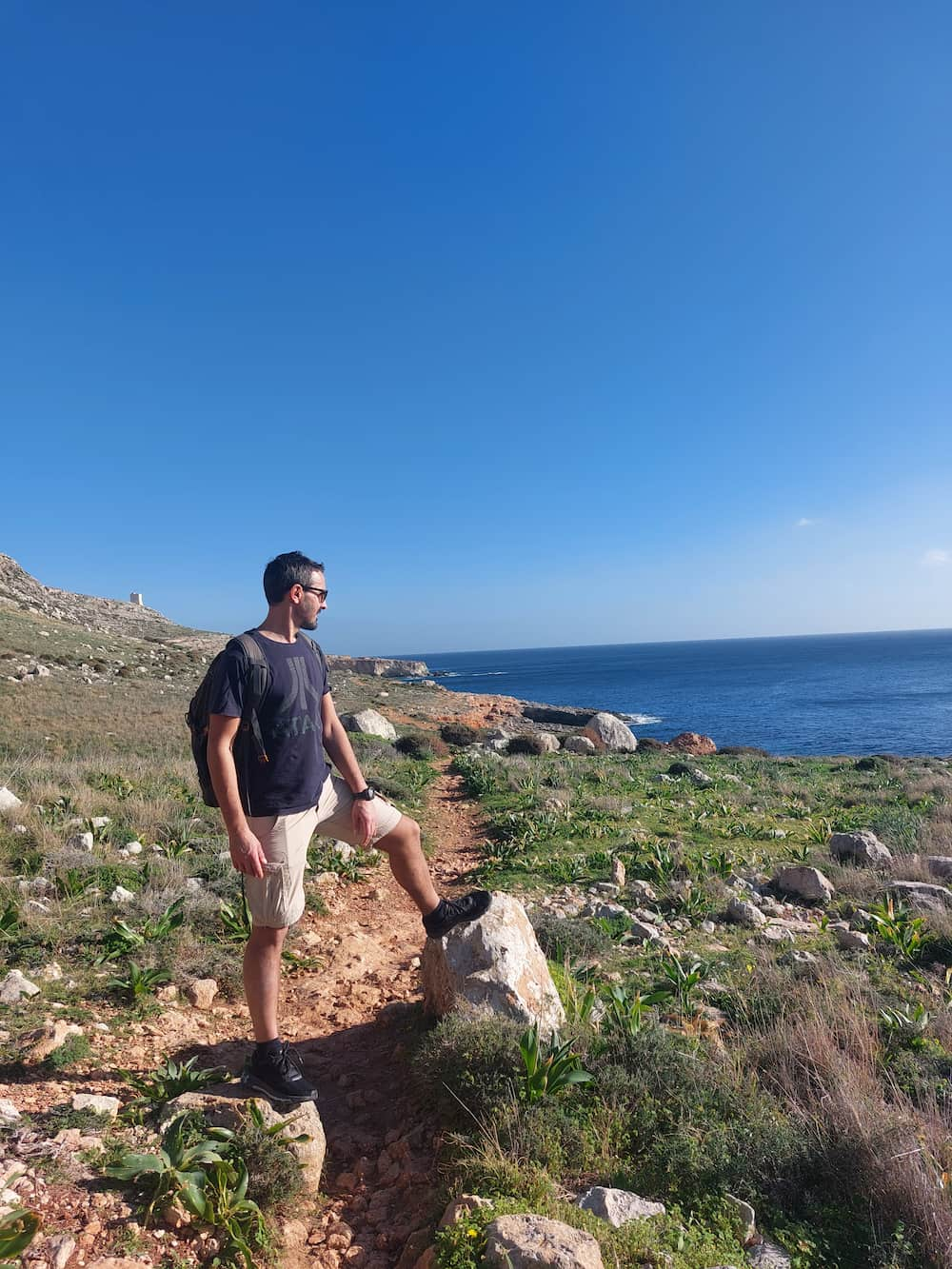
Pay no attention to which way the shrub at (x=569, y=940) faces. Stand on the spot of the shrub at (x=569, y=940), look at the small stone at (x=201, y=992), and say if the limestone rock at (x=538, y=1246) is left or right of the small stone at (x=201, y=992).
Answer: left

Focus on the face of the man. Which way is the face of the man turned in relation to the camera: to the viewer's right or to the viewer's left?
to the viewer's right

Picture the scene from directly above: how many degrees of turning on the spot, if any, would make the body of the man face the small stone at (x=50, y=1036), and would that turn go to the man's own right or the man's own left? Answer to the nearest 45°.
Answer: approximately 180°

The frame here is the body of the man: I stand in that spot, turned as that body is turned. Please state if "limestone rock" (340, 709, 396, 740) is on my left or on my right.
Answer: on my left

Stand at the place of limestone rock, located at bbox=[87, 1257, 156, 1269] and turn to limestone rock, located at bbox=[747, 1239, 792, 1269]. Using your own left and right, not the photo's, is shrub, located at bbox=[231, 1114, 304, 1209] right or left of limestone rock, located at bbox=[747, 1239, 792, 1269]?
left

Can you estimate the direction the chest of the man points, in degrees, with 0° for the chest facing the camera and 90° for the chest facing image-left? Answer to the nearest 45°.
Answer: approximately 315°

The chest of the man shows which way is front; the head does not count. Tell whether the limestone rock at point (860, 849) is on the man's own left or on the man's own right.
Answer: on the man's own left

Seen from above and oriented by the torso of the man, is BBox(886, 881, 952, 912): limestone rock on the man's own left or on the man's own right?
on the man's own left

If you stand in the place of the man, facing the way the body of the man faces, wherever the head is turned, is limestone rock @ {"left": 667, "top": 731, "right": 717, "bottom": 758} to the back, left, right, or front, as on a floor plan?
left

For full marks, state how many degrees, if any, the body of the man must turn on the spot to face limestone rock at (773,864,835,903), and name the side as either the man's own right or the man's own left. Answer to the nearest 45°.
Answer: approximately 90° to the man's own left
